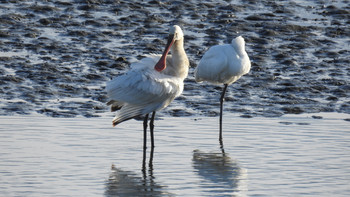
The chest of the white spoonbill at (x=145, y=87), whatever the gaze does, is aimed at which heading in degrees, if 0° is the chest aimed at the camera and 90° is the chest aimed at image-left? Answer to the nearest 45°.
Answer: approximately 270°

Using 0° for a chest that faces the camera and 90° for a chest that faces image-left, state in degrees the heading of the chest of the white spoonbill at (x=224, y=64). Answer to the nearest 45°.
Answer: approximately 270°
